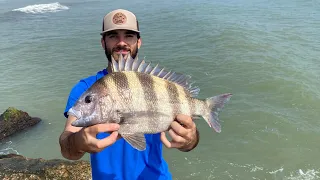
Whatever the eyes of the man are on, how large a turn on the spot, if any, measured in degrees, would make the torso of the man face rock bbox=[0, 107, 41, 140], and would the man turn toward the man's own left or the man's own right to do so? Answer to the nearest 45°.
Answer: approximately 135° to the man's own right

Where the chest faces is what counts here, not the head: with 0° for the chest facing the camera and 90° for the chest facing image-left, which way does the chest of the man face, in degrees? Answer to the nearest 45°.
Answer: approximately 0°
